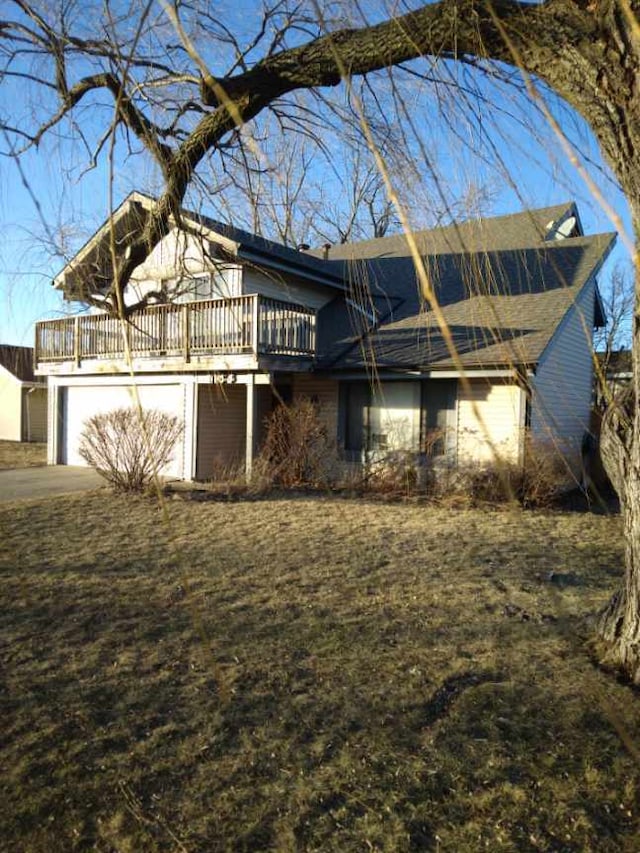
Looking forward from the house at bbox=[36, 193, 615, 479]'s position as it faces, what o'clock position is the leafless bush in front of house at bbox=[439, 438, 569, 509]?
The leafless bush in front of house is roughly at 9 o'clock from the house.

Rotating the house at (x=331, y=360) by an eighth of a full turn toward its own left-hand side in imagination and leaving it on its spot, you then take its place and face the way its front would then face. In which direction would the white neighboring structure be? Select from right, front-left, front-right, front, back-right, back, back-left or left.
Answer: back-right
